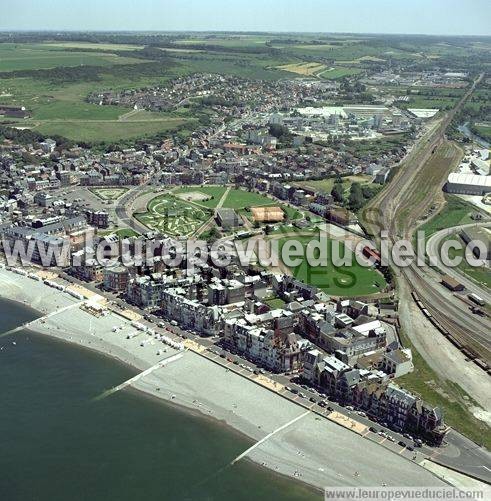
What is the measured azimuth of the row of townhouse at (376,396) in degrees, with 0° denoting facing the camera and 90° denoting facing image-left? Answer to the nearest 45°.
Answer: approximately 45°
